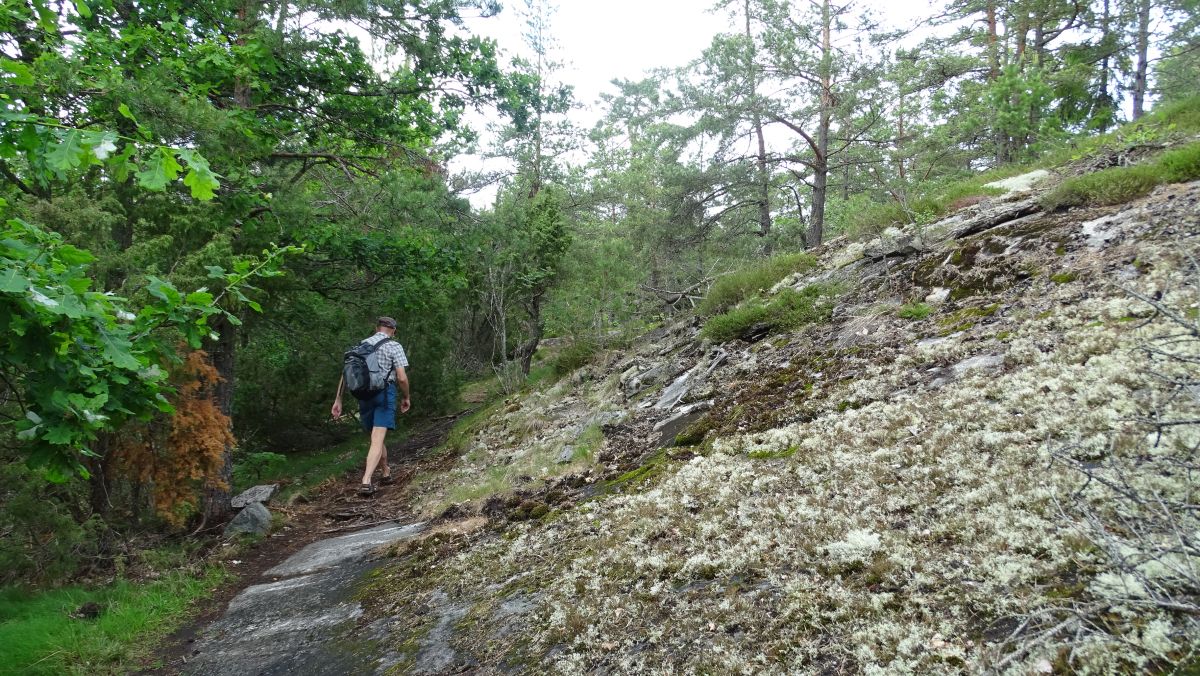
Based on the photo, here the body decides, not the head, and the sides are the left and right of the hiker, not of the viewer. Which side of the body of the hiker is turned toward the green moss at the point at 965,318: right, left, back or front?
right

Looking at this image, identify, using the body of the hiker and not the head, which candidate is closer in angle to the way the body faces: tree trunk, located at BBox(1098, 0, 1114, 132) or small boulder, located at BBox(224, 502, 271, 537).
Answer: the tree trunk

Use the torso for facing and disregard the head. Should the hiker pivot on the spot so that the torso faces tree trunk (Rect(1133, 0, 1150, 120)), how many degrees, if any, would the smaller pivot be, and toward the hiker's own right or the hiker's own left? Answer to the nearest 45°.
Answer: approximately 45° to the hiker's own right

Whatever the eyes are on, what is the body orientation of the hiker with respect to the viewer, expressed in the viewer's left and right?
facing away from the viewer and to the right of the viewer

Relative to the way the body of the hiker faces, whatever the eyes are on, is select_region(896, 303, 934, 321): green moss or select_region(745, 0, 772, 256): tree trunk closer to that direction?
the tree trunk

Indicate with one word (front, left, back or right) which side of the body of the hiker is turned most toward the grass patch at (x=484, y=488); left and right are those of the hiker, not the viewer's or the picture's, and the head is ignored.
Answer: right

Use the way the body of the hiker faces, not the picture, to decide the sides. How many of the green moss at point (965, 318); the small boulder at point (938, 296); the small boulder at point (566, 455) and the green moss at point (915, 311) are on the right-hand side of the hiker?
4

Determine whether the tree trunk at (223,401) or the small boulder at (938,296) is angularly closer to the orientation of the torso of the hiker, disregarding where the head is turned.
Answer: the small boulder

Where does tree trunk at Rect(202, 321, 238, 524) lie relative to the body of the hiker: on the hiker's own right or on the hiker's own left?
on the hiker's own left

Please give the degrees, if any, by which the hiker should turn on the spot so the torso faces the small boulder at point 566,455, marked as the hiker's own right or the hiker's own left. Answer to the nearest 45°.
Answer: approximately 90° to the hiker's own right

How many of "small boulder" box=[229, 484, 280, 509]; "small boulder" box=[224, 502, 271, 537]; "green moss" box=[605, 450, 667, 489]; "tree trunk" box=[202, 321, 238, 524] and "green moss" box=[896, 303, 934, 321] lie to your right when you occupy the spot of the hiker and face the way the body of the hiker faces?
2

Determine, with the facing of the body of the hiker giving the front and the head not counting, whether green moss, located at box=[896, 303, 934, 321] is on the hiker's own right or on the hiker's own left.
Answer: on the hiker's own right

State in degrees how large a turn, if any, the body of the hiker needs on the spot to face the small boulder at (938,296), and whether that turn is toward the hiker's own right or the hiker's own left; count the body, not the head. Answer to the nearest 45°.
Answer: approximately 90° to the hiker's own right

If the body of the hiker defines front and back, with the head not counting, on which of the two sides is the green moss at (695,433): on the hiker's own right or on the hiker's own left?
on the hiker's own right
